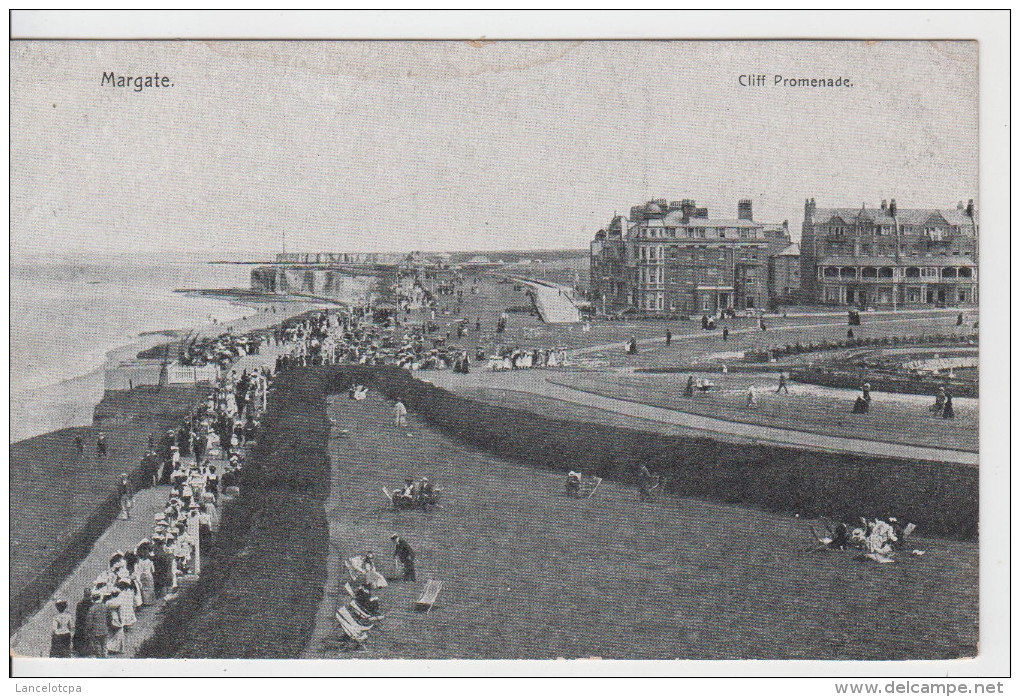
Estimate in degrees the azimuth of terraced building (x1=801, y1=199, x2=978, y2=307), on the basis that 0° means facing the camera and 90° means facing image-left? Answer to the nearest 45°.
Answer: approximately 0°

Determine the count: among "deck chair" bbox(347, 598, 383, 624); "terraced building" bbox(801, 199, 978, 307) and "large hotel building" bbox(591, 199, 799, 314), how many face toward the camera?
2

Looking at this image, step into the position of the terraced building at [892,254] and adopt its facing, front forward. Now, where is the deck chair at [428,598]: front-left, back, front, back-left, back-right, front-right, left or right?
front-right

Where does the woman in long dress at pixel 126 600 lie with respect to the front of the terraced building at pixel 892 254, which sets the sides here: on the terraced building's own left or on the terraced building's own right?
on the terraced building's own right
